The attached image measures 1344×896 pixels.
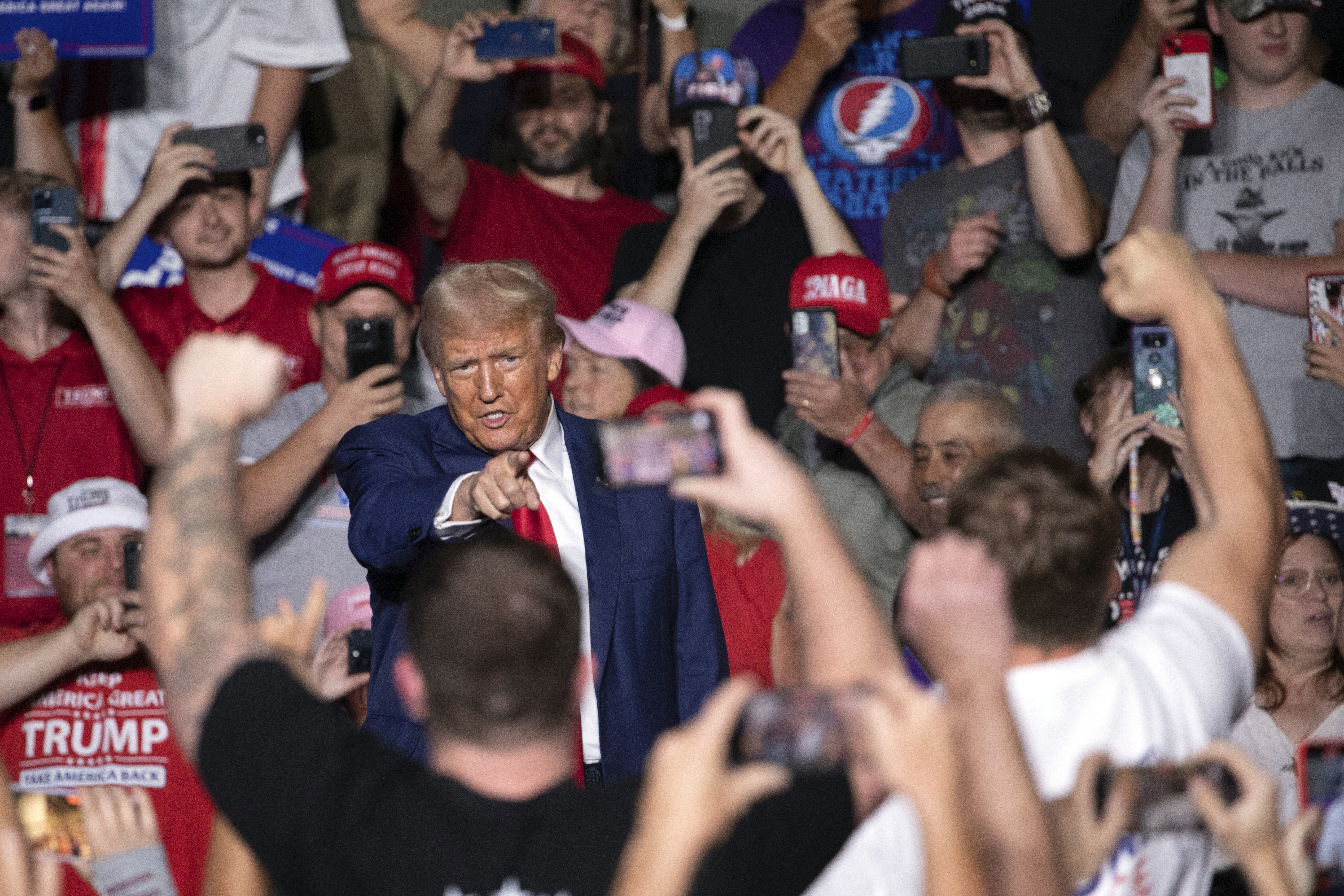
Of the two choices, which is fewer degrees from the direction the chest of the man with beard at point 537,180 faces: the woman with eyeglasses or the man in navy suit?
the man in navy suit

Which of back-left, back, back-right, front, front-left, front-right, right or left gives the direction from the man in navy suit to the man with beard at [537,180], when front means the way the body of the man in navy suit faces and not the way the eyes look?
back

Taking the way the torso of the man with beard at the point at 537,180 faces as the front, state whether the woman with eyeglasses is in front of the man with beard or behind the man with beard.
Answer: in front

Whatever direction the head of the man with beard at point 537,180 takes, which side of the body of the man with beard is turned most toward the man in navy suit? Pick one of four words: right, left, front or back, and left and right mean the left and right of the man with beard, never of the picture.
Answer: front

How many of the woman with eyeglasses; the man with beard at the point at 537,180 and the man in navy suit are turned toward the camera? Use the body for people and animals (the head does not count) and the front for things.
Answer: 3

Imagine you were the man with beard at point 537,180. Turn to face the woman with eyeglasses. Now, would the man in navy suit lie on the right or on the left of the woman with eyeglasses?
right

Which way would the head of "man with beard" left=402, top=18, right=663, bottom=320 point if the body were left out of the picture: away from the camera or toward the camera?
toward the camera

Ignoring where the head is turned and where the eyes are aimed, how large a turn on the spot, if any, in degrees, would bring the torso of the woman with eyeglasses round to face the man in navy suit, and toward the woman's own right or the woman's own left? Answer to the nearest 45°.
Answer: approximately 45° to the woman's own right

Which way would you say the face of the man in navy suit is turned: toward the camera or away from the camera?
toward the camera

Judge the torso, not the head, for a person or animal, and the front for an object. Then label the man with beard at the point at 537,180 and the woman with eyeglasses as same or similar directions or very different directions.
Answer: same or similar directions

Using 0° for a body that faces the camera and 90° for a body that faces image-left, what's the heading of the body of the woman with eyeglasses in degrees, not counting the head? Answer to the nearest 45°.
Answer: approximately 0°

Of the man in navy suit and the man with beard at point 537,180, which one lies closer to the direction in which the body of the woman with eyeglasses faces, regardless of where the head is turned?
the man in navy suit

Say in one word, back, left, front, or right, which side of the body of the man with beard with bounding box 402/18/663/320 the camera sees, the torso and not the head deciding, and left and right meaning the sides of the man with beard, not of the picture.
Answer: front
